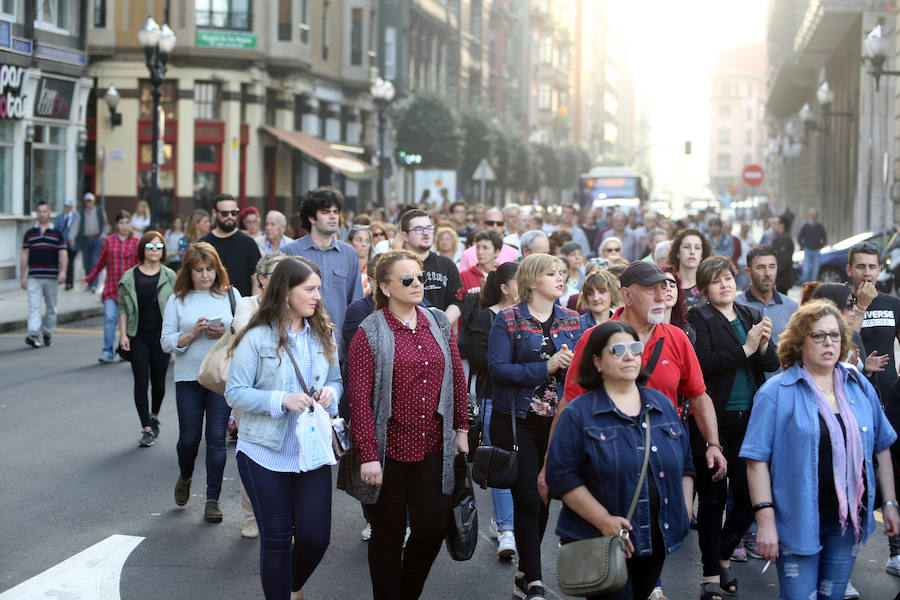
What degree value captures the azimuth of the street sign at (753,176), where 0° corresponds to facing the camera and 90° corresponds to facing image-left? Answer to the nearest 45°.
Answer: approximately 0°

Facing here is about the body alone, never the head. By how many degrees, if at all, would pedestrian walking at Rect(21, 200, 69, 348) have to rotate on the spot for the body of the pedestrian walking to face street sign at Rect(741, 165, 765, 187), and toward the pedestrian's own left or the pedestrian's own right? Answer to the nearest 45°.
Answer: approximately 135° to the pedestrian's own left

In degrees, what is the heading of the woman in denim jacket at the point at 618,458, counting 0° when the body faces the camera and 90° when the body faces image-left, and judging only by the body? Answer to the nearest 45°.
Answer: approximately 315°

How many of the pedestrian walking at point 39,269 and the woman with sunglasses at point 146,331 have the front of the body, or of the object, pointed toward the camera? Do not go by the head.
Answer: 2

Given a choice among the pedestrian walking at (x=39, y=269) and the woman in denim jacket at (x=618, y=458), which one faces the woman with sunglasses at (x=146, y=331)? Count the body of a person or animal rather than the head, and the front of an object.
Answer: the pedestrian walking

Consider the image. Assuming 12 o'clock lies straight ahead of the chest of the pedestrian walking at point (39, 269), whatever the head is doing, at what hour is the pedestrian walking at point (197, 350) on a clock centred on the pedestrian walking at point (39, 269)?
the pedestrian walking at point (197, 350) is roughly at 12 o'clock from the pedestrian walking at point (39, 269).

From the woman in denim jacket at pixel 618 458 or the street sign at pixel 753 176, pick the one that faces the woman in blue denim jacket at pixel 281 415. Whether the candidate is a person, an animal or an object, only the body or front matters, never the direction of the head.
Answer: the street sign

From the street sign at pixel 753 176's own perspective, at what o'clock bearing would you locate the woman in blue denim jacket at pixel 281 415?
The woman in blue denim jacket is roughly at 12 o'clock from the street sign.

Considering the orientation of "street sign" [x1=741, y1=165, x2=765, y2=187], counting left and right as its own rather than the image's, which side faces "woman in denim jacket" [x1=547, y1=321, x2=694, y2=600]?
front

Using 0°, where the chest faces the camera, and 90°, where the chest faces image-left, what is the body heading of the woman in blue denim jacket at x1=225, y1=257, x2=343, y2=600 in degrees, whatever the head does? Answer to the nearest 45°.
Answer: approximately 315°

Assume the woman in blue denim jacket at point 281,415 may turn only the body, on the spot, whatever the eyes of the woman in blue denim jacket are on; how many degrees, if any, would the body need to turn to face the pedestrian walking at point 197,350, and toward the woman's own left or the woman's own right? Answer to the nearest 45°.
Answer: approximately 135° to the woman's own left

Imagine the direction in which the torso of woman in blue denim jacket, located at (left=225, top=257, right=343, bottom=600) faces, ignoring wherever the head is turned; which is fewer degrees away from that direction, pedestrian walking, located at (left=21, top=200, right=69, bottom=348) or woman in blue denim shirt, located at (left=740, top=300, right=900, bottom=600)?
the woman in blue denim shirt

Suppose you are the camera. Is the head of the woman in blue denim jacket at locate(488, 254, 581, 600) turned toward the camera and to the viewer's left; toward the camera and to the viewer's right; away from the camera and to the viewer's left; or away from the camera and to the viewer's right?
toward the camera and to the viewer's right
